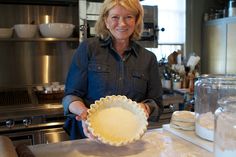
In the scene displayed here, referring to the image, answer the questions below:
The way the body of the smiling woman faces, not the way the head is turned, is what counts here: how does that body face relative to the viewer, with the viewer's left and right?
facing the viewer

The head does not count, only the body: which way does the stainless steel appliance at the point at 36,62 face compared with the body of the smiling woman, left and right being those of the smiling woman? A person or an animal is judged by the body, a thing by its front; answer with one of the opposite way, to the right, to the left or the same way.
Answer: the same way

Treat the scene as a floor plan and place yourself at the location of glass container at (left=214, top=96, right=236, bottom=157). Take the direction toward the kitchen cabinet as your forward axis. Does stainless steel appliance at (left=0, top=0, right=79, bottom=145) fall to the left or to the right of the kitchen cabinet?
left

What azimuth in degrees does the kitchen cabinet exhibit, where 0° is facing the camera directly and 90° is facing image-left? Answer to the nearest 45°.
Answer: approximately 45°

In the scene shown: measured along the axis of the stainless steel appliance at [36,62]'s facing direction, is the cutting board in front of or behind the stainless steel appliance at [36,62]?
in front

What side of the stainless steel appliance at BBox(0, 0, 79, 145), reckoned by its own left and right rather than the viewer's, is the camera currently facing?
front

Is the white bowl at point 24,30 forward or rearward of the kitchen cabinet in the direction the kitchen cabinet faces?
forward

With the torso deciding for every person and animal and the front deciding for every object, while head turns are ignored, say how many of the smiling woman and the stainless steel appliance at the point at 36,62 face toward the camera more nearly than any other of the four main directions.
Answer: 2

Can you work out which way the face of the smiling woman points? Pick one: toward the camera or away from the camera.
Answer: toward the camera

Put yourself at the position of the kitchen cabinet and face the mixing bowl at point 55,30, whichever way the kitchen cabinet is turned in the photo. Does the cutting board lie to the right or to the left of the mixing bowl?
left
